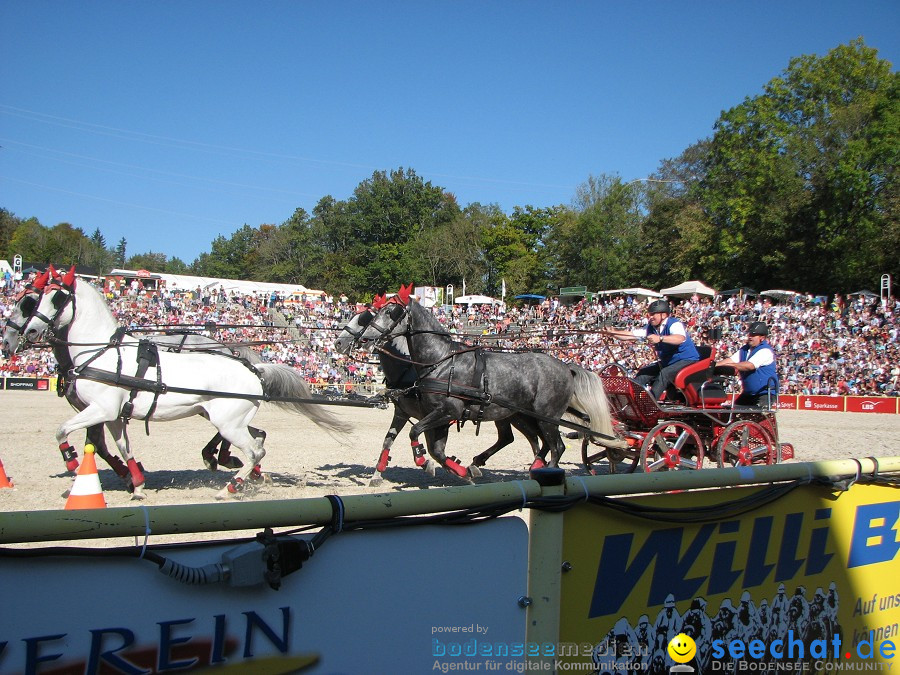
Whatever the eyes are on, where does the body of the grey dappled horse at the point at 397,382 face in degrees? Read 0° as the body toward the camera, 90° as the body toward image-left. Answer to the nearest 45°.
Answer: approximately 90°

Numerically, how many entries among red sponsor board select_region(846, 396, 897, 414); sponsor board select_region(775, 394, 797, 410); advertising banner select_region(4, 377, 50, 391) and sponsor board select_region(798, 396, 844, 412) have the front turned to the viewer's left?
0

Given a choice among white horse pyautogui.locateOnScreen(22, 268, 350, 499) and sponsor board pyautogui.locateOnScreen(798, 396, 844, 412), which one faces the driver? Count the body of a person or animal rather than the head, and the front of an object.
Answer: the sponsor board

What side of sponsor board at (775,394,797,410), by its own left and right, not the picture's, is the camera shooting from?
front

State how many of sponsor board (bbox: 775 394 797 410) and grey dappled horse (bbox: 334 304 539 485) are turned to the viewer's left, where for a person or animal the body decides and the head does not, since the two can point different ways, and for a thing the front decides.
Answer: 1

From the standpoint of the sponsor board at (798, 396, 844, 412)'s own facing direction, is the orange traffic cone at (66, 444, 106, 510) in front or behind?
in front

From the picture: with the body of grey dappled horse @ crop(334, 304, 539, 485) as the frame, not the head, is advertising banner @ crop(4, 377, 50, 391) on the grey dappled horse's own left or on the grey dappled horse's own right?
on the grey dappled horse's own right

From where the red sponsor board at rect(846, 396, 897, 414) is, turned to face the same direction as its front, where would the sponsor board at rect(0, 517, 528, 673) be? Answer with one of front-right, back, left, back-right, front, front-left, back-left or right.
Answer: front

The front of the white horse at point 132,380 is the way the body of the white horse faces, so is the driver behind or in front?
behind

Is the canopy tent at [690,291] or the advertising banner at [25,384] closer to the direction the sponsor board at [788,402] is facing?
the advertising banner

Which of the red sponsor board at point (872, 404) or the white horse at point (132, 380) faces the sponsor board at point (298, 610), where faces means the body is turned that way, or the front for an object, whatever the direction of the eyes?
the red sponsor board

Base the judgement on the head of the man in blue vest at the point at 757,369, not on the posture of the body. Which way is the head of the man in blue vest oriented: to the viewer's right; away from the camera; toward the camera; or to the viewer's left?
to the viewer's left

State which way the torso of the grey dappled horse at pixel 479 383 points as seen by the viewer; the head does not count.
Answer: to the viewer's left

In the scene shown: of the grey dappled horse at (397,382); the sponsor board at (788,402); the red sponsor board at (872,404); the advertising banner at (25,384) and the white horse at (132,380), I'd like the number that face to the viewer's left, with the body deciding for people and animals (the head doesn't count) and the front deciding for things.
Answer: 2

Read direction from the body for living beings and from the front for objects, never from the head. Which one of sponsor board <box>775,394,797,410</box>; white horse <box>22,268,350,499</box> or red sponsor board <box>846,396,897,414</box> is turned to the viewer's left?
the white horse

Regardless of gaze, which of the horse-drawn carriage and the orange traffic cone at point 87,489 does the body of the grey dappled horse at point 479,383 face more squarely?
the orange traffic cone

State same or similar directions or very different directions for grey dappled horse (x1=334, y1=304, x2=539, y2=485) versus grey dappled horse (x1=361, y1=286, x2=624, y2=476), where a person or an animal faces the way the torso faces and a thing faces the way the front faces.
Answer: same or similar directions
